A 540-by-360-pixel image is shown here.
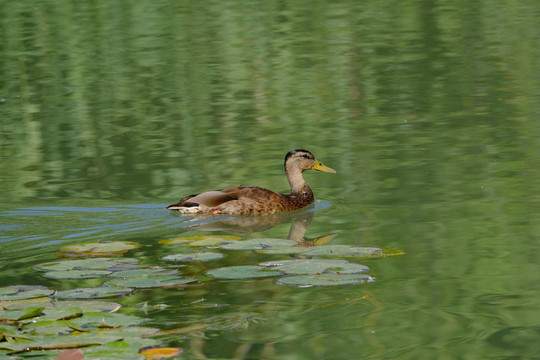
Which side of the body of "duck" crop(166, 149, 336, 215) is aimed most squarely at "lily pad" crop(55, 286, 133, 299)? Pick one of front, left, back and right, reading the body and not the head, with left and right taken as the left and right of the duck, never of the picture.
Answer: right

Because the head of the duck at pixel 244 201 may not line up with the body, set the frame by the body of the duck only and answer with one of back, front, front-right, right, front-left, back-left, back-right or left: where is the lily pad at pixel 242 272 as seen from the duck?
right

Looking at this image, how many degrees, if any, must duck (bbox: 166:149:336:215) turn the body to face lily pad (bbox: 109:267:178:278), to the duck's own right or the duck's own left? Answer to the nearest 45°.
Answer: approximately 90° to the duck's own right

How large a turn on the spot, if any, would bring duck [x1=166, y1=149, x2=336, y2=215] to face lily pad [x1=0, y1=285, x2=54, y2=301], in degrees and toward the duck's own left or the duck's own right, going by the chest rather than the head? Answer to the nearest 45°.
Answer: approximately 135° to the duck's own right

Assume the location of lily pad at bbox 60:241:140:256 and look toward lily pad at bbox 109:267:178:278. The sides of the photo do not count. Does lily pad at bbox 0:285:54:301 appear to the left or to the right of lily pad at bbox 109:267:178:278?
right

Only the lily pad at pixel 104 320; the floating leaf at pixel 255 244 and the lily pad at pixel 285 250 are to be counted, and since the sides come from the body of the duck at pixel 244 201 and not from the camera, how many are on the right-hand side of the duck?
3

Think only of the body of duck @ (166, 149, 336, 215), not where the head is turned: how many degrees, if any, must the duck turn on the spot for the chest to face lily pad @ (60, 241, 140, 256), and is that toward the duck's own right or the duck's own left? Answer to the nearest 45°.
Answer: approximately 135° to the duck's own right

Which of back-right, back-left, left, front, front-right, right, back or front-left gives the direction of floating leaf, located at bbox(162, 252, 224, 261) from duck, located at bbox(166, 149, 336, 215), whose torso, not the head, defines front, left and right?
right

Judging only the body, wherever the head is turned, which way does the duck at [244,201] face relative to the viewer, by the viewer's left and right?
facing to the right of the viewer

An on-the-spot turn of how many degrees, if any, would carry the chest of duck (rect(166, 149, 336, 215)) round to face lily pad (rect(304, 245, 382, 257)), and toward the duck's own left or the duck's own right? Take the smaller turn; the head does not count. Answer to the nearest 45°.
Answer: approximately 90° to the duck's own right

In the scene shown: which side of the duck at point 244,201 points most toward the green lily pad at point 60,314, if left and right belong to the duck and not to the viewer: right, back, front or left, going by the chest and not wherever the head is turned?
right

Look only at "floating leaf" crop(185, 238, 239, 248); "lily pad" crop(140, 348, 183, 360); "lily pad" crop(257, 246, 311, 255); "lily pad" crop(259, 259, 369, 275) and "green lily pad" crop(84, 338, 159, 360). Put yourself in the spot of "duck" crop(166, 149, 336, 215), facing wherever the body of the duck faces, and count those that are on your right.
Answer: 5
